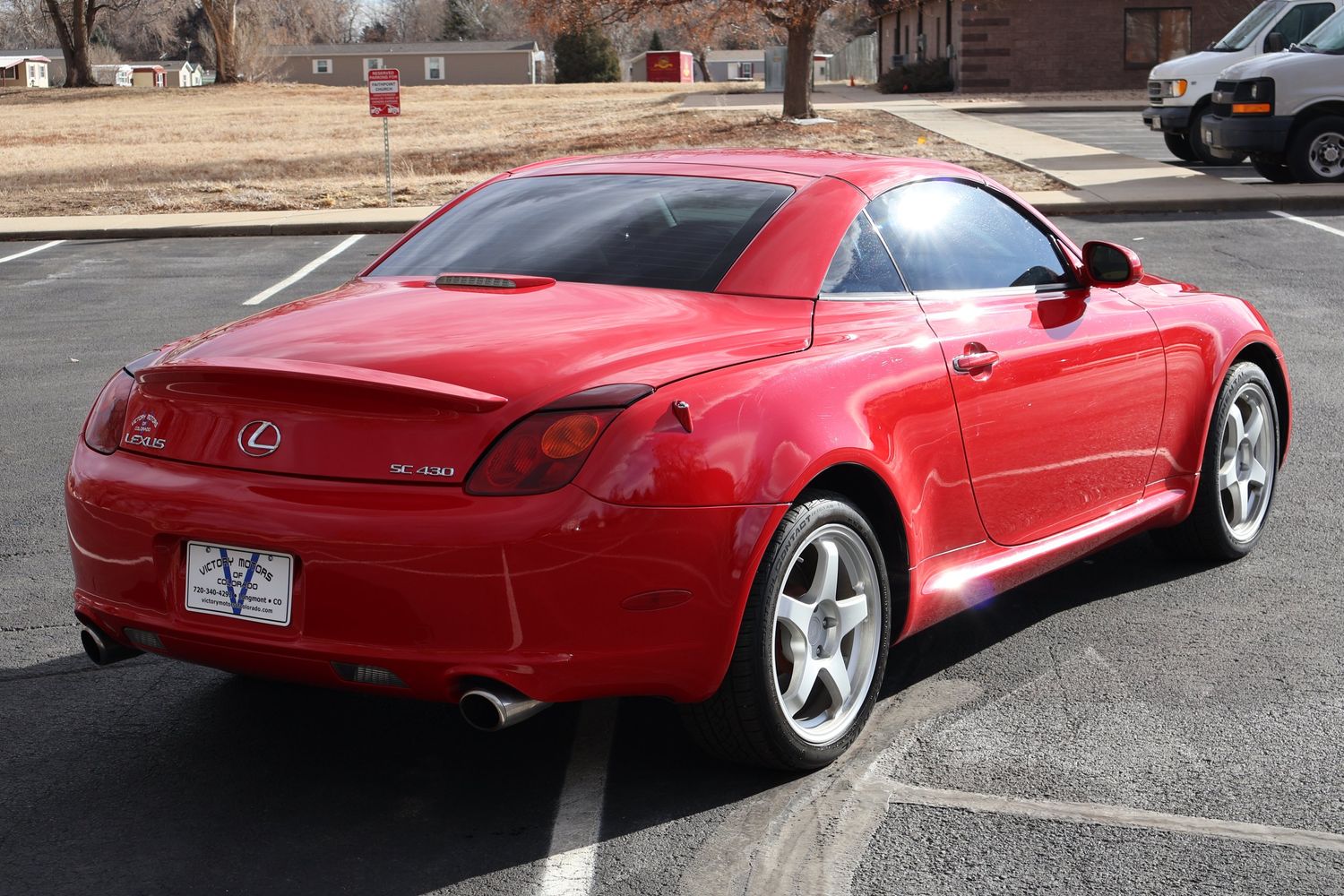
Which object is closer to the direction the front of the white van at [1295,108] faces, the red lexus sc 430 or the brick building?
the red lexus sc 430

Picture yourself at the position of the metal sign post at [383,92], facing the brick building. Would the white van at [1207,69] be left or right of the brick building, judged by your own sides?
right

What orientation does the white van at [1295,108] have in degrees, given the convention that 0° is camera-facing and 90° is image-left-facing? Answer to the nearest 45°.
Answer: approximately 45°

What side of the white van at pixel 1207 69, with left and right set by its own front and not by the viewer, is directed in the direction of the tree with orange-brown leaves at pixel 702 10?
right

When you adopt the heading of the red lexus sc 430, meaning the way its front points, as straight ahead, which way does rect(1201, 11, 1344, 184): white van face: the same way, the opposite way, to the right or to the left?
the opposite way

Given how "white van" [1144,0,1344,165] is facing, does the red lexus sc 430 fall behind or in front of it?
in front

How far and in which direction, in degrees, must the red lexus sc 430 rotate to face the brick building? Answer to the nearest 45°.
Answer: approximately 45° to its left

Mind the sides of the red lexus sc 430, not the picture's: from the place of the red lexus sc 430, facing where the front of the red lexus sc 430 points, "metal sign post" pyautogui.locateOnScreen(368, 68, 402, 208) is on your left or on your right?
on your left

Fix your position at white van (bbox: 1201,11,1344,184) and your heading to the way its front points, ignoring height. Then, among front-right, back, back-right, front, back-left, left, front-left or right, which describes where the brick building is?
back-right

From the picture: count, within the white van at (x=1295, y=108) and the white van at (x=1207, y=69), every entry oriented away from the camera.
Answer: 0

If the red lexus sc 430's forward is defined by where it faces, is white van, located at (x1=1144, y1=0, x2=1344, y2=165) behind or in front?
in front

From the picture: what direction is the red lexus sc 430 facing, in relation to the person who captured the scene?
facing away from the viewer and to the right of the viewer
